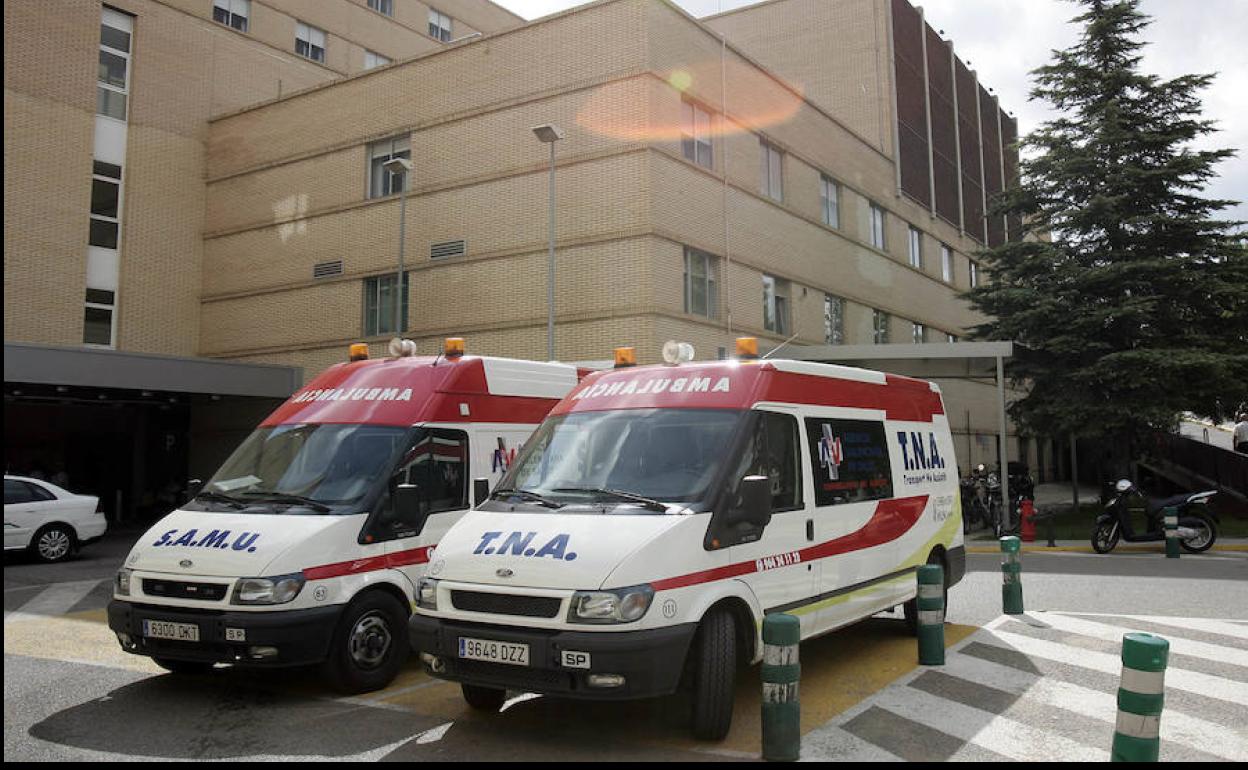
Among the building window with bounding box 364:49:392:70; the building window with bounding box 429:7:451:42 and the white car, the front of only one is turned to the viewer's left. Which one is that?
the white car

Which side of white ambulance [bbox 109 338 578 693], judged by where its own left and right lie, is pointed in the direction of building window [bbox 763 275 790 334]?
back

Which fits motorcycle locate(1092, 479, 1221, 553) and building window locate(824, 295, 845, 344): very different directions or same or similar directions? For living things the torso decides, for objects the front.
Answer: very different directions

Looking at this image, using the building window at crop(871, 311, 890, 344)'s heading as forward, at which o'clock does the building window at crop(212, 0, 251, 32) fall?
the building window at crop(212, 0, 251, 32) is roughly at 4 o'clock from the building window at crop(871, 311, 890, 344).

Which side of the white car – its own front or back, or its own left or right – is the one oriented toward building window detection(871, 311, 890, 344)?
back

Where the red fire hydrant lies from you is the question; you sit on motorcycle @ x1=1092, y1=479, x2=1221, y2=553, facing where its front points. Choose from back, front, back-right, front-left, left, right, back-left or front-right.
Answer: front-right

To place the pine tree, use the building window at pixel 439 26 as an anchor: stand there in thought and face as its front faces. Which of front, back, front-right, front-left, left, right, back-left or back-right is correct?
front

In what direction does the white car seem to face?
to the viewer's left

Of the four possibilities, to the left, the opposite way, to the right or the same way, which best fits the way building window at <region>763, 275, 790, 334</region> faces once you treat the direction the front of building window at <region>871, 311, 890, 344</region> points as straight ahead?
the same way

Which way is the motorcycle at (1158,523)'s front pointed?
to the viewer's left

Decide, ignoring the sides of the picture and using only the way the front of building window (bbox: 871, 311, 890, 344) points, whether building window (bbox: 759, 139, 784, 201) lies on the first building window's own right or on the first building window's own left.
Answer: on the first building window's own right

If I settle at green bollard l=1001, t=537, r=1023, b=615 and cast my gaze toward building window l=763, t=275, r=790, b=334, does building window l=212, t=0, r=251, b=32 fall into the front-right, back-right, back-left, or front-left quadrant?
front-left

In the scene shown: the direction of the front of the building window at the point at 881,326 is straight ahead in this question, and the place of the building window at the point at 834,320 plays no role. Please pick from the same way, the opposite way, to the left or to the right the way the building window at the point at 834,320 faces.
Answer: the same way

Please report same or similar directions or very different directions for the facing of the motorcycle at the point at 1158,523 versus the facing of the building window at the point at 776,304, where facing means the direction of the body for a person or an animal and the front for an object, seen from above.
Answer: very different directions

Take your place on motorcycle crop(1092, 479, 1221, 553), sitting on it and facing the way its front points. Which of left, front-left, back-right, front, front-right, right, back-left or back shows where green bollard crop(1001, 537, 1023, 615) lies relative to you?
left

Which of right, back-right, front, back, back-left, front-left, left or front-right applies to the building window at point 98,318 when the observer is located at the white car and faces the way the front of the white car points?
right

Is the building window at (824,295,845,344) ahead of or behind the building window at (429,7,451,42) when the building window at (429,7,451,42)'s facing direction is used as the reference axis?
ahead
